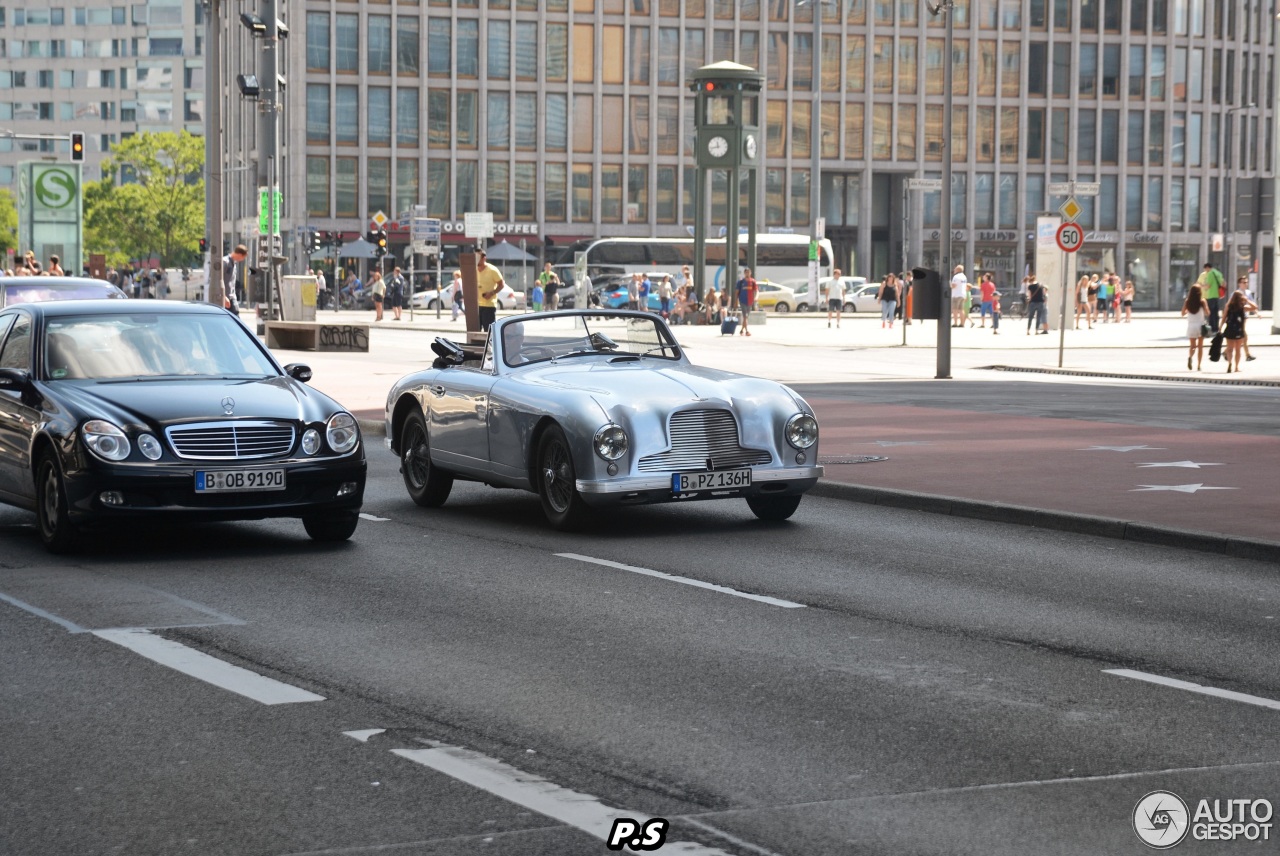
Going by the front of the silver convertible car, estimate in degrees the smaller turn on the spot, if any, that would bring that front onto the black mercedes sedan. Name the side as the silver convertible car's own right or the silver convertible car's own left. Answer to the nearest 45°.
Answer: approximately 90° to the silver convertible car's own right

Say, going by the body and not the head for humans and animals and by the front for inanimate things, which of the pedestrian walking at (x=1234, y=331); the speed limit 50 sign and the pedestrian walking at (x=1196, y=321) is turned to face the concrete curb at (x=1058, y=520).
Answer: the speed limit 50 sign

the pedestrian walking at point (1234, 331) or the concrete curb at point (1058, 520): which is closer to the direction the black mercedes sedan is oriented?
the concrete curb

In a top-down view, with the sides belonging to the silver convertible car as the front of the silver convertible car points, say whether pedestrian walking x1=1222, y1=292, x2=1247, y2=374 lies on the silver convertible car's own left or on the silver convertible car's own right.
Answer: on the silver convertible car's own left

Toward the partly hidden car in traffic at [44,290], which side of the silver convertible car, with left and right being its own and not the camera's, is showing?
back

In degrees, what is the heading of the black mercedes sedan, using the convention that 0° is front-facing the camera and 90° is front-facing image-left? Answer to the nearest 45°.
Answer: approximately 315°
